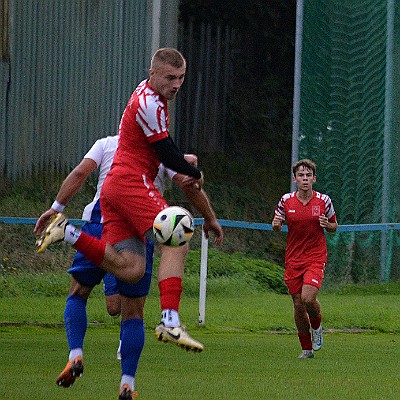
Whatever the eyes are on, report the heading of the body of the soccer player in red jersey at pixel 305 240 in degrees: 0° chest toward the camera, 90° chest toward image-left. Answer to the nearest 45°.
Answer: approximately 0°

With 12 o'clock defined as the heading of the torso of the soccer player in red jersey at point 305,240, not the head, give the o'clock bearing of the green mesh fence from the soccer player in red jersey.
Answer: The green mesh fence is roughly at 6 o'clock from the soccer player in red jersey.

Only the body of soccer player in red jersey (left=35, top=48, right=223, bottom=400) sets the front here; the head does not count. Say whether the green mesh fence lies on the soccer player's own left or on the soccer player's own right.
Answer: on the soccer player's own left

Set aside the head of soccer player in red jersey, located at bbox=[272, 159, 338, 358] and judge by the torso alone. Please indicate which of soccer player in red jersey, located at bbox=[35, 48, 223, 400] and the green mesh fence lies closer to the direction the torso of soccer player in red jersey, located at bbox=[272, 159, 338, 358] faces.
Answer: the soccer player in red jersey

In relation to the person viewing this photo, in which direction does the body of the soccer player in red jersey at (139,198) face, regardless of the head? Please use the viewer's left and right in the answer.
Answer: facing to the right of the viewer
